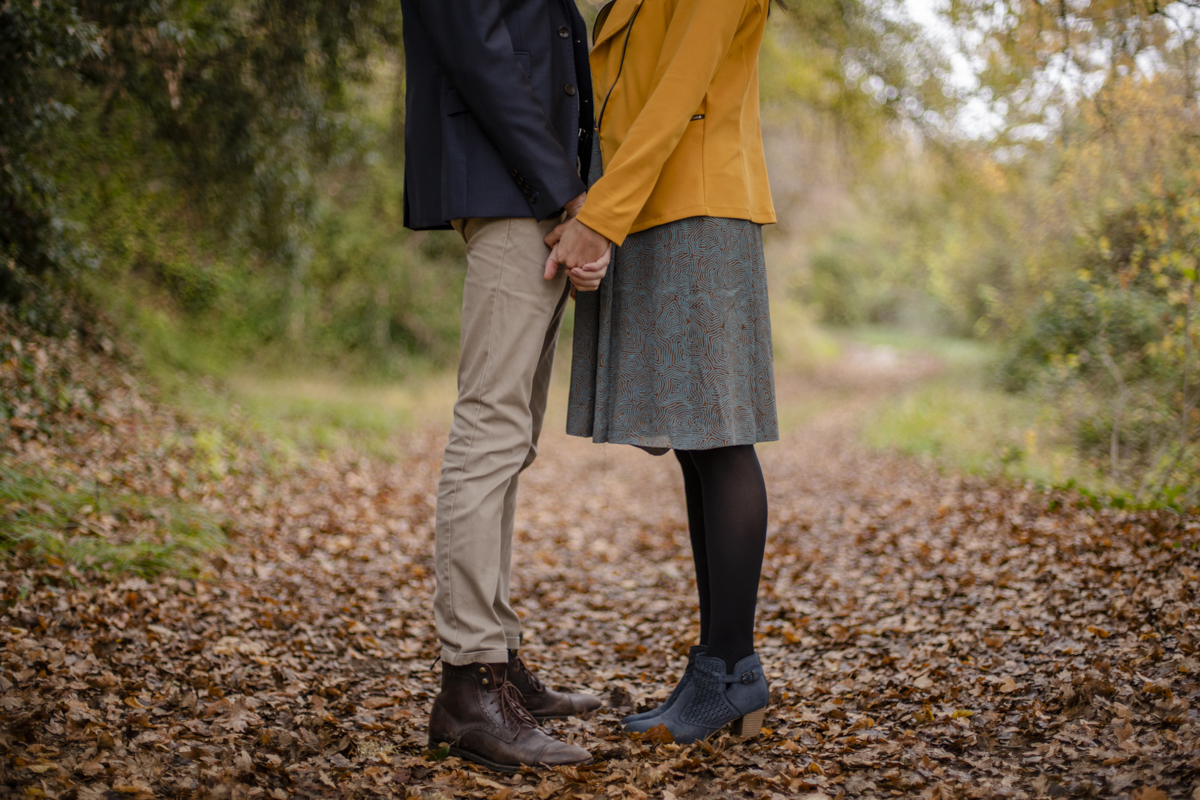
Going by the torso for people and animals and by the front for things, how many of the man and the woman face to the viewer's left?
1

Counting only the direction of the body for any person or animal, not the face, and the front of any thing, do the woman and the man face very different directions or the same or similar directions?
very different directions

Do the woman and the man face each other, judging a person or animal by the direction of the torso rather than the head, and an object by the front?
yes

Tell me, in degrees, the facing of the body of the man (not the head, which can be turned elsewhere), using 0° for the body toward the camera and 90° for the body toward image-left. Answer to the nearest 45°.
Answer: approximately 270°

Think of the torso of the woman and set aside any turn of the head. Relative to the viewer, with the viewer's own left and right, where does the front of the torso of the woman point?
facing to the left of the viewer
